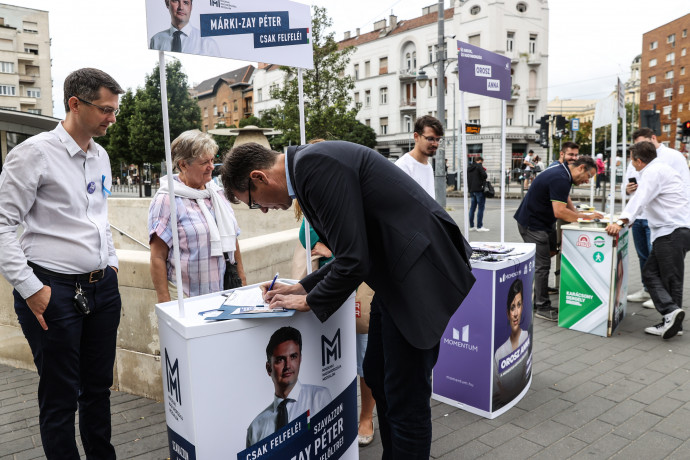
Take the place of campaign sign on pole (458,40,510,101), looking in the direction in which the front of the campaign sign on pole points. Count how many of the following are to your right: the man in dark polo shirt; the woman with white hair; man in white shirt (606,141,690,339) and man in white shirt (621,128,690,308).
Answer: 1

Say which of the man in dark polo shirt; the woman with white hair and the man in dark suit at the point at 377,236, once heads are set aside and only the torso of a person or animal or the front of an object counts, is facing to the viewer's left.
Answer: the man in dark suit

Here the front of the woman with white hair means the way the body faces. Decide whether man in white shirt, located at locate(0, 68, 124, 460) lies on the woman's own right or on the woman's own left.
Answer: on the woman's own right

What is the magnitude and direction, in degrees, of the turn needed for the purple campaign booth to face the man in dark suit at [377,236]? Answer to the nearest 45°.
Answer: approximately 45° to its right

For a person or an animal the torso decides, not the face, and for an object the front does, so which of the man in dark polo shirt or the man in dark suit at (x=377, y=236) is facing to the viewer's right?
the man in dark polo shirt

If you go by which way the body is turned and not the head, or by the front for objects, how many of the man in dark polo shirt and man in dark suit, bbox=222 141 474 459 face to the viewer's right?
1

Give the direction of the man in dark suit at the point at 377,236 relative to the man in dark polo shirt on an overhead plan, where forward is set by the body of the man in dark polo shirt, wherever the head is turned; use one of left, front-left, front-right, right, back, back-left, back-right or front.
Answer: right

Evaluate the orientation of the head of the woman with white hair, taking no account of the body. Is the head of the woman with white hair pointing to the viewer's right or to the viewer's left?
to the viewer's right

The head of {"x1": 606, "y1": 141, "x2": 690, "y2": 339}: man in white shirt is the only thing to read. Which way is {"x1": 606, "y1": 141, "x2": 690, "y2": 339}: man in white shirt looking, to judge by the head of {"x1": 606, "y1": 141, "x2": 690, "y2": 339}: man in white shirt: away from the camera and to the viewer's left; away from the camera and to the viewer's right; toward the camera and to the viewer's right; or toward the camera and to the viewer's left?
away from the camera and to the viewer's left

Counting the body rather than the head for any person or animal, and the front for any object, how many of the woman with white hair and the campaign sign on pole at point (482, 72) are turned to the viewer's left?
0

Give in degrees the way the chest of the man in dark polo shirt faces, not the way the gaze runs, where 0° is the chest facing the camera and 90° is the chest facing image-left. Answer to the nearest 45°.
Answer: approximately 270°

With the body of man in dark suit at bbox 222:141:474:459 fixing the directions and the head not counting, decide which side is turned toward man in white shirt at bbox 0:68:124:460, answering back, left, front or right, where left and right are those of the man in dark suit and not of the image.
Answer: front

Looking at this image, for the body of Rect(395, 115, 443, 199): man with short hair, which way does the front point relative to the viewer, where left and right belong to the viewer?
facing the viewer and to the right of the viewer
